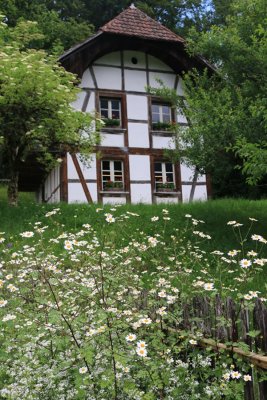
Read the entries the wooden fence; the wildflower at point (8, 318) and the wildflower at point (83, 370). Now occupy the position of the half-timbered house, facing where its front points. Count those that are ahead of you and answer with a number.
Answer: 3

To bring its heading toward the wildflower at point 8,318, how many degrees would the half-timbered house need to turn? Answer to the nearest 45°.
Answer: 0° — it already faces it

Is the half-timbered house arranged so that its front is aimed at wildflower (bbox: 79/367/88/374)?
yes

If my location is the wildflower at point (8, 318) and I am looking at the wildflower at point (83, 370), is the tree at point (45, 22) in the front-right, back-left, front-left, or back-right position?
back-left

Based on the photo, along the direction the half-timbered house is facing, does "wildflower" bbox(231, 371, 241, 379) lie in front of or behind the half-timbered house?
in front

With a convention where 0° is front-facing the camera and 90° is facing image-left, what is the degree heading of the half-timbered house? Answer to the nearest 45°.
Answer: approximately 0°

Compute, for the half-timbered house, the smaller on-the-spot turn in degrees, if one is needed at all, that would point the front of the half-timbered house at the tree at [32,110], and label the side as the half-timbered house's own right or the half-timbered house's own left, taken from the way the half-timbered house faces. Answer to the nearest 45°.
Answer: approximately 45° to the half-timbered house's own right

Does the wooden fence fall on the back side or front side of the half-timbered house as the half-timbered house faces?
on the front side

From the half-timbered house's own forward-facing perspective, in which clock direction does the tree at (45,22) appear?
The tree is roughly at 5 o'clock from the half-timbered house.
